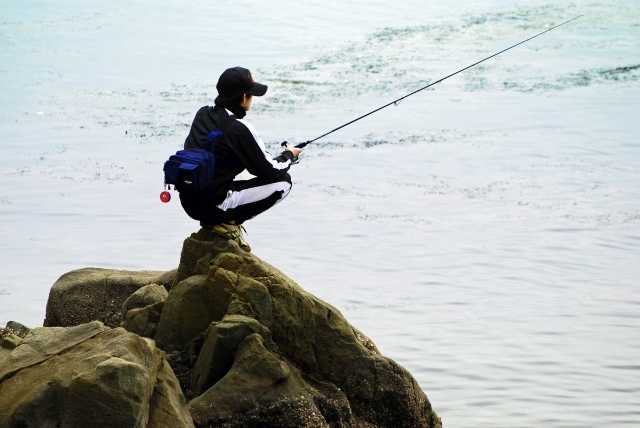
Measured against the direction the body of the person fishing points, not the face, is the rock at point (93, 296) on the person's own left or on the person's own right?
on the person's own left

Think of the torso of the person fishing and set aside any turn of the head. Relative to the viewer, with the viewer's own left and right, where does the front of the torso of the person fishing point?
facing away from the viewer and to the right of the viewer

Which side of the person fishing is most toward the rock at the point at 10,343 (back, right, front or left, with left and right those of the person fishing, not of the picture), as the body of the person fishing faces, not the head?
back

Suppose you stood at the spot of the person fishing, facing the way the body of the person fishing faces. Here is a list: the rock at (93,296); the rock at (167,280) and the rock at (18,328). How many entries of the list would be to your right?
0

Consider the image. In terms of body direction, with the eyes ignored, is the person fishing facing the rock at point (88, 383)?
no
